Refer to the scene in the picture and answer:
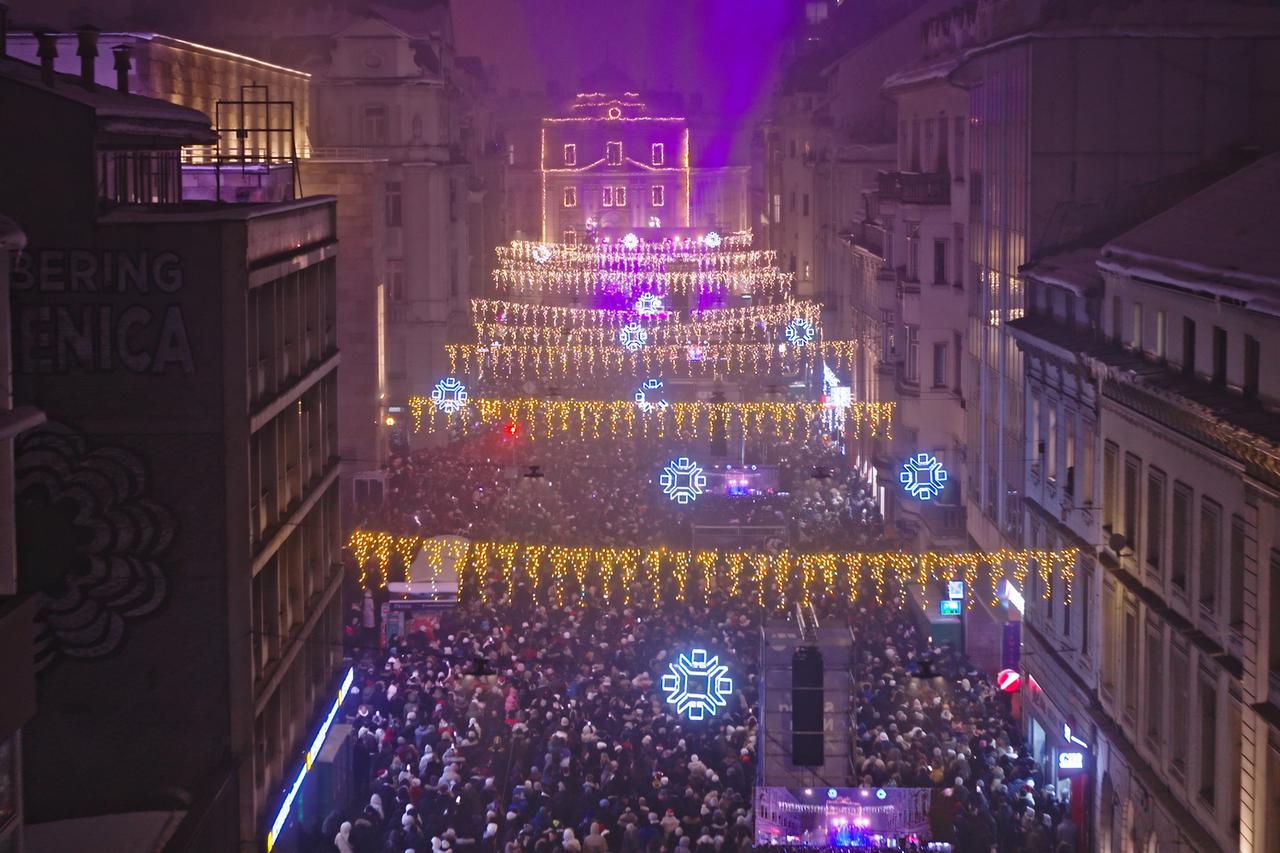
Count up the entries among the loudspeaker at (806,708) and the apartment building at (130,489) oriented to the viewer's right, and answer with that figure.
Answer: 1

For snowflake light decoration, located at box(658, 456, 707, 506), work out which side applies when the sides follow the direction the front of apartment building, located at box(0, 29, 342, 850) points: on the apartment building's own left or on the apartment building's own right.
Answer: on the apartment building's own left

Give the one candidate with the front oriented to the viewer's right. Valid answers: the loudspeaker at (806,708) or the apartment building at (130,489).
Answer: the apartment building

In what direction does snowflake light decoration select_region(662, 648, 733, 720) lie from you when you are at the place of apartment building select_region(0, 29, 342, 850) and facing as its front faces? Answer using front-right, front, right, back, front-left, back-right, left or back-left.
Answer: front-left

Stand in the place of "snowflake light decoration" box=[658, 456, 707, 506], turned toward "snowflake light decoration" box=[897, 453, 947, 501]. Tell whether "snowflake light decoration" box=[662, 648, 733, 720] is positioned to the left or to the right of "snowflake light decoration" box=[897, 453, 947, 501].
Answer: right

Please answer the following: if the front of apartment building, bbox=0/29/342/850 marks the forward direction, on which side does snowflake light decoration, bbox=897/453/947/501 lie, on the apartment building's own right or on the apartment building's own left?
on the apartment building's own left

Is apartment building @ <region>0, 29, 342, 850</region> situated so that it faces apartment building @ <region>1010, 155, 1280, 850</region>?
yes

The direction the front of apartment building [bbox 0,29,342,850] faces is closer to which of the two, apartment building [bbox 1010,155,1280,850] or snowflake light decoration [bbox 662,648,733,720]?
the apartment building

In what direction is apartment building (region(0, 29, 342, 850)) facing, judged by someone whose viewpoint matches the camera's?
facing to the right of the viewer
